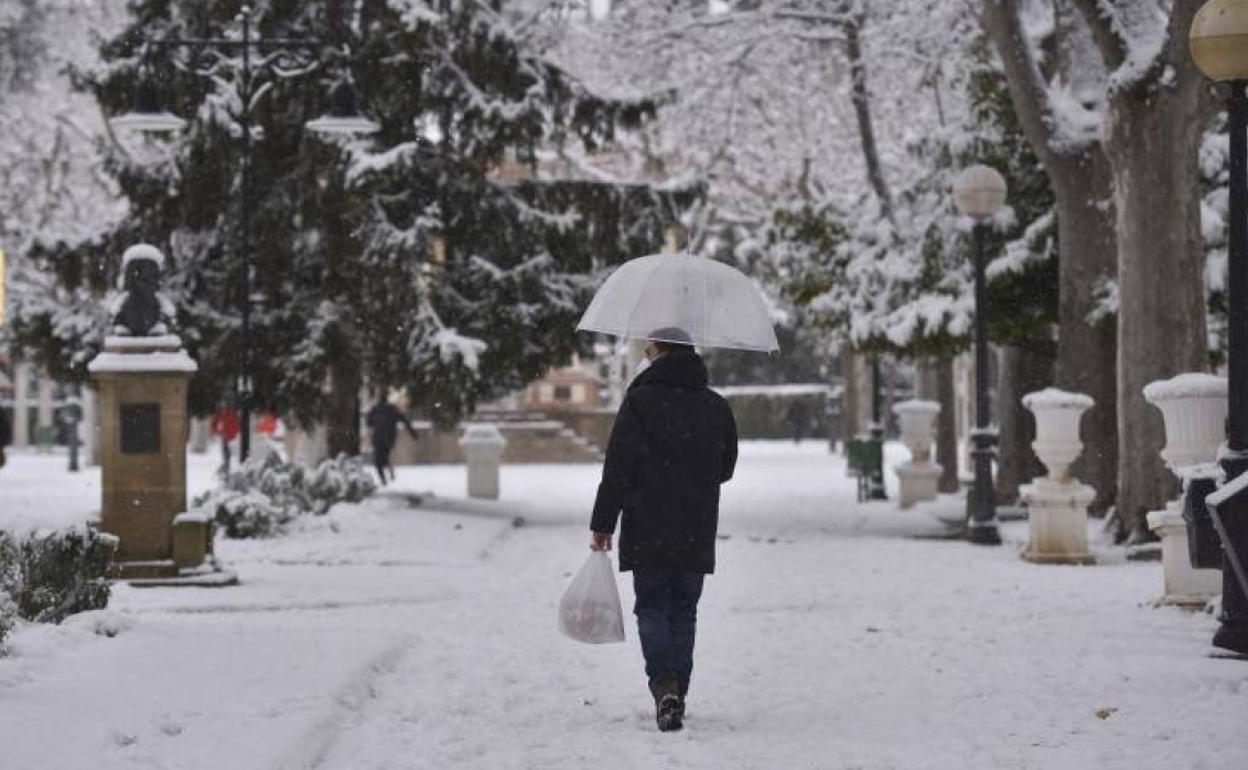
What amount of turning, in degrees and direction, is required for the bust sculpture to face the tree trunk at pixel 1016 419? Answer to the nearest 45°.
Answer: approximately 135° to its left

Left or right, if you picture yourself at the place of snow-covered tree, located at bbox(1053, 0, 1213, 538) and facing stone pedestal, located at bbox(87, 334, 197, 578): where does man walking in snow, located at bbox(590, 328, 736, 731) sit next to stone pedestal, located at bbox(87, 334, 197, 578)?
left

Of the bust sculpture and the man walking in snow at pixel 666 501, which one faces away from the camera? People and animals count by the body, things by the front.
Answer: the man walking in snow

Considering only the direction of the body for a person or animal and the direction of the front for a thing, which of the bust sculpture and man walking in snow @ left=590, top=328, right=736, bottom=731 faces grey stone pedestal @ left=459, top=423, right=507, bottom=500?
the man walking in snow

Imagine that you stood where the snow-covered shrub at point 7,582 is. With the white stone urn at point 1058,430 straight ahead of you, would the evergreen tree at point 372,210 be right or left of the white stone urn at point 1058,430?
left

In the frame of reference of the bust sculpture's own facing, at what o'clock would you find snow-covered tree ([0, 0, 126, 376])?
The snow-covered tree is roughly at 6 o'clock from the bust sculpture.

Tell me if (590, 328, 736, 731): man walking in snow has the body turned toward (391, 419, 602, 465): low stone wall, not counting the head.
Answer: yes

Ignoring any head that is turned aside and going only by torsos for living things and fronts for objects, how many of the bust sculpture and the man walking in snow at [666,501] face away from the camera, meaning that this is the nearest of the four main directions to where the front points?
1

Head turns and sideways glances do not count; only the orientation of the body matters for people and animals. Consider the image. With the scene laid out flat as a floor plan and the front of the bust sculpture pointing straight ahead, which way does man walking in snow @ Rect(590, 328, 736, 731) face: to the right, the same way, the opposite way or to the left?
the opposite way

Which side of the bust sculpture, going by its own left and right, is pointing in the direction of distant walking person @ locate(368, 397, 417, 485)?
back

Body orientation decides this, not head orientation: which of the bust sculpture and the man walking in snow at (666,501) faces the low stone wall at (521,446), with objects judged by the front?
the man walking in snow

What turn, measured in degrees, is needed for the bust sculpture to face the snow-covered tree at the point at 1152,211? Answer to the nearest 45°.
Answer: approximately 90° to its left

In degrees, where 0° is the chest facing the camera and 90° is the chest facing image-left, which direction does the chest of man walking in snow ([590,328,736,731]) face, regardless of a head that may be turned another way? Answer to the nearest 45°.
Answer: approximately 180°

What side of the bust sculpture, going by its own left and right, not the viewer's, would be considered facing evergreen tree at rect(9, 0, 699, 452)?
back
